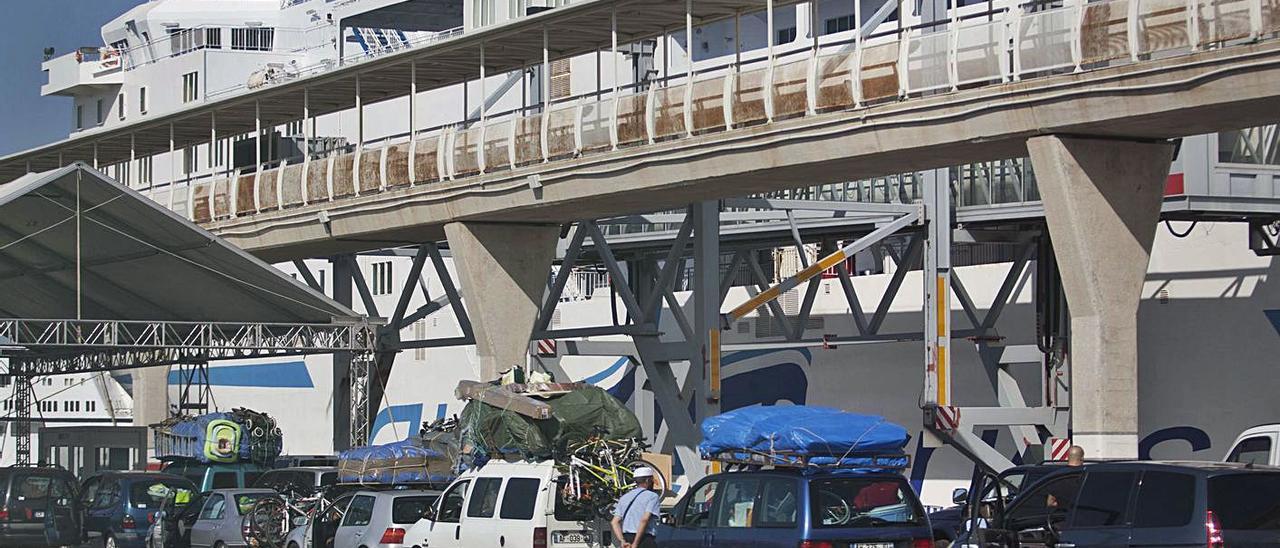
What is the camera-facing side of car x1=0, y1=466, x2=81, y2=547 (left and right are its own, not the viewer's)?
back

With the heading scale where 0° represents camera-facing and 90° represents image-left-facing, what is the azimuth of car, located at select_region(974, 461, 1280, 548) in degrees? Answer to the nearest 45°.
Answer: approximately 135°

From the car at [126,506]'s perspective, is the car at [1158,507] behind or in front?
behind

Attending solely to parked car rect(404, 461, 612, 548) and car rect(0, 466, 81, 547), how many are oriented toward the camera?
0

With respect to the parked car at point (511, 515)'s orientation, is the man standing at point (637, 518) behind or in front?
behind

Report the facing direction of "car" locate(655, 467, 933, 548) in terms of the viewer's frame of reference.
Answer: facing away from the viewer and to the left of the viewer

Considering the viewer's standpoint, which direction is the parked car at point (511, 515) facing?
facing away from the viewer and to the left of the viewer

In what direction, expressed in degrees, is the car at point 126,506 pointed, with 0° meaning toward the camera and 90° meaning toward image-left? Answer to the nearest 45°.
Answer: approximately 135°
